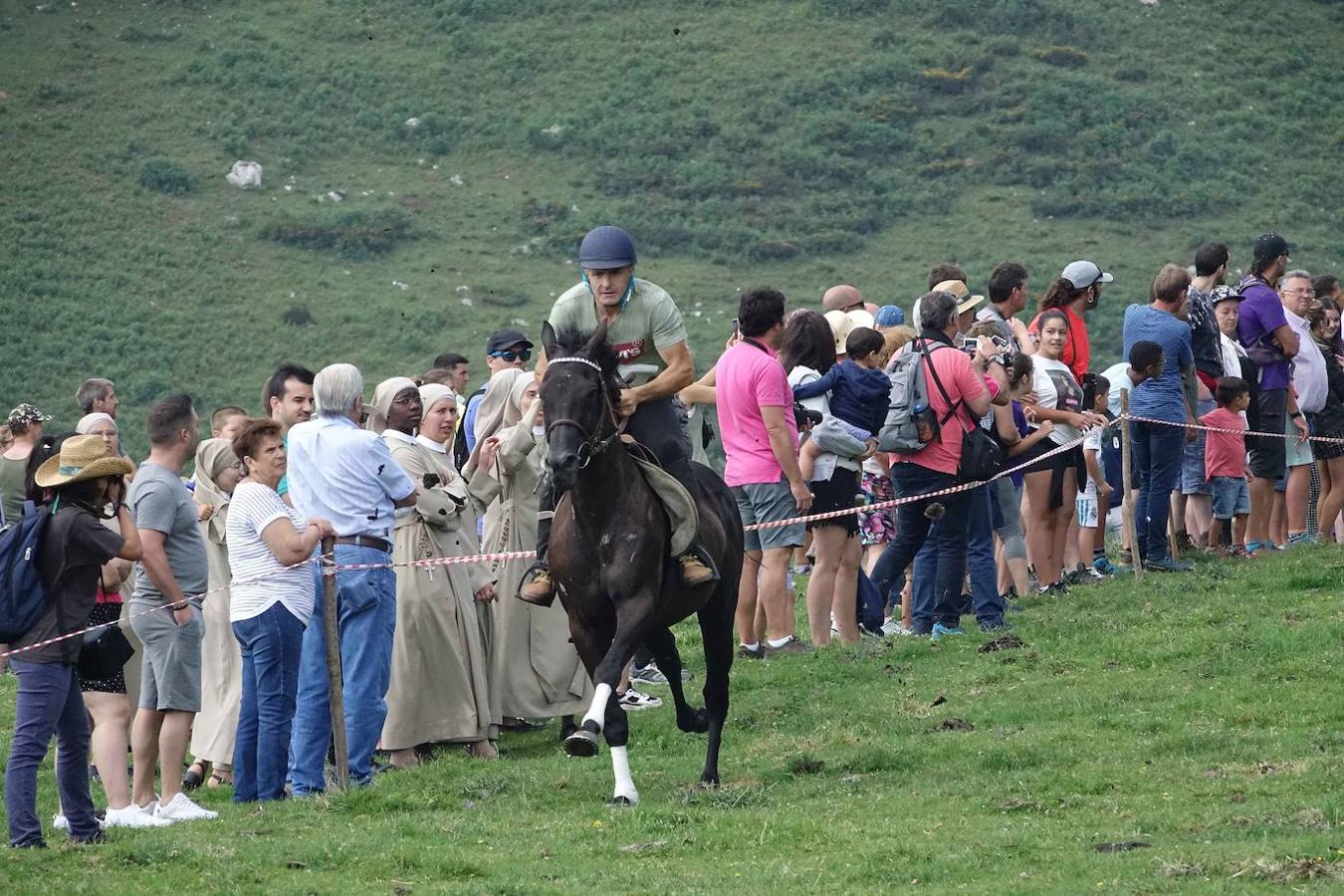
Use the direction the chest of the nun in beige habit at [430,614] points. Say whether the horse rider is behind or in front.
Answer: in front

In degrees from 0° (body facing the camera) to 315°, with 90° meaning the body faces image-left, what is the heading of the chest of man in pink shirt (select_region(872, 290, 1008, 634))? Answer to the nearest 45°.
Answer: approximately 225°

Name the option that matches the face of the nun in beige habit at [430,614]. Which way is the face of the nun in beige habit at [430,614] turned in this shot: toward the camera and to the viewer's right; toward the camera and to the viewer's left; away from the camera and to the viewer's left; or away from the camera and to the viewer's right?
toward the camera and to the viewer's right

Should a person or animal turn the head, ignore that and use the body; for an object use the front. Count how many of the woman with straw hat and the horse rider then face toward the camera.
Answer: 1

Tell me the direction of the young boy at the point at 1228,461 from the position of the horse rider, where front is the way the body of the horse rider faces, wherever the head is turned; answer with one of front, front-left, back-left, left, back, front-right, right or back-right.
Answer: back-left

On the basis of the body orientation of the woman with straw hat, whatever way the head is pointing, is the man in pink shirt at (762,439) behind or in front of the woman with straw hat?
in front

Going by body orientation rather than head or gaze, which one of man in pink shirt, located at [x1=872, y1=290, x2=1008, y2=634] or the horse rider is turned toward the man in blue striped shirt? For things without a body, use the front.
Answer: the man in pink shirt
